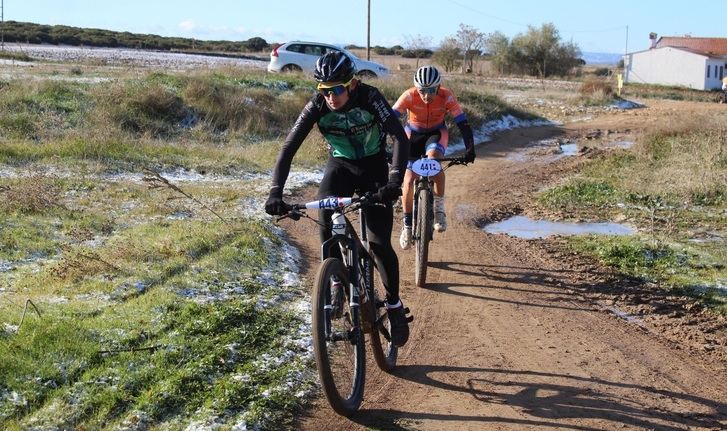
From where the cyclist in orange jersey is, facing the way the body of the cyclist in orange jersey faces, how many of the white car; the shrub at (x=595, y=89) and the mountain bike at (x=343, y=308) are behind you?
2

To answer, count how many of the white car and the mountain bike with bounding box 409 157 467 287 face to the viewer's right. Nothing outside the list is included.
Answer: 1

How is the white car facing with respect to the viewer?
to the viewer's right

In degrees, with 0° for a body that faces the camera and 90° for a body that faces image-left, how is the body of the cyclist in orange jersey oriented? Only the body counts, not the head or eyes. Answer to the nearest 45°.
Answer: approximately 0°

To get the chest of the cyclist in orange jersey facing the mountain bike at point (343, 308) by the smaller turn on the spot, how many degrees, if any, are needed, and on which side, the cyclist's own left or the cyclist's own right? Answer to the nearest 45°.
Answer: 0° — they already face it

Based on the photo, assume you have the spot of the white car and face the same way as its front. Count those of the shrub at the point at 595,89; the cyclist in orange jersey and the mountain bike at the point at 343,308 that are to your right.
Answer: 2

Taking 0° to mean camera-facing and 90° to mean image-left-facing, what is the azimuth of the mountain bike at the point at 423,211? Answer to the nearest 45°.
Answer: approximately 0°

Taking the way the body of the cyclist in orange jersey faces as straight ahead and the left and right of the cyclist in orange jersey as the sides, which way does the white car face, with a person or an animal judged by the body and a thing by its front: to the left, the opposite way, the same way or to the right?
to the left

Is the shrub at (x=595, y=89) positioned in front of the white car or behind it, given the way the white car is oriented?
in front

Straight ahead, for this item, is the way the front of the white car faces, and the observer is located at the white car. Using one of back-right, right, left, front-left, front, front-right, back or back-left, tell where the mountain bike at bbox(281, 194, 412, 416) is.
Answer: right

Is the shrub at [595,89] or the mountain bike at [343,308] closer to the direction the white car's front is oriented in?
the shrub

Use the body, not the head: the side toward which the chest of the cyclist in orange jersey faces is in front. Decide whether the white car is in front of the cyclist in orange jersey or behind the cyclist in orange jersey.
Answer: behind

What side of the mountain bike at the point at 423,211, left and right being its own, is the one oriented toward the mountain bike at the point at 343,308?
front
